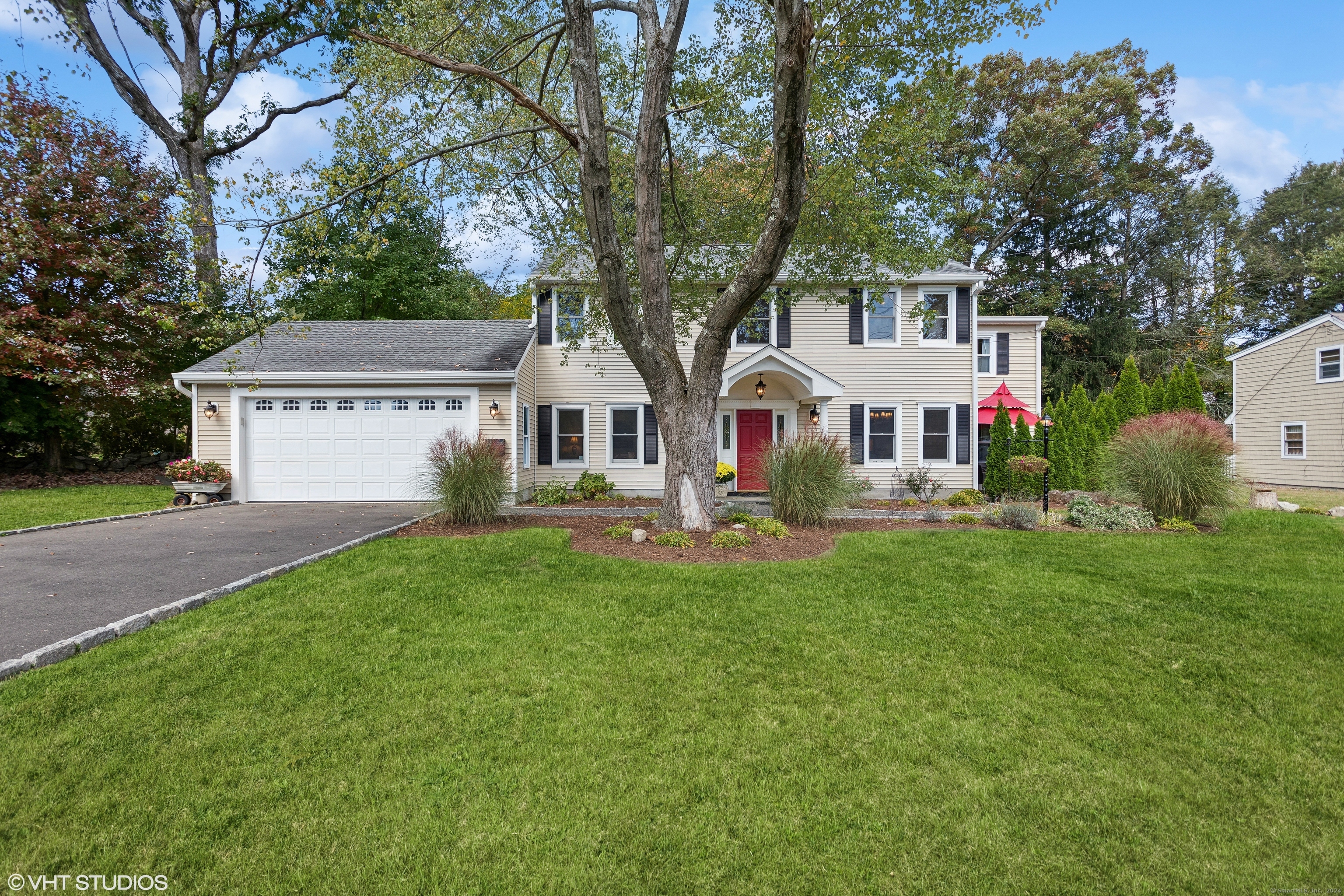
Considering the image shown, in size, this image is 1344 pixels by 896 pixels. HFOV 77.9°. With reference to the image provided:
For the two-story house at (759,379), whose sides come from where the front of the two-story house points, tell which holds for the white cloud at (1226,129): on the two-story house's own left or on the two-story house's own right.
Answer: on the two-story house's own left

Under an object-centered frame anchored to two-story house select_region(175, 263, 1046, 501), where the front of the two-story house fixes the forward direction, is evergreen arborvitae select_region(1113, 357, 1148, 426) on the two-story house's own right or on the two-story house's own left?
on the two-story house's own left

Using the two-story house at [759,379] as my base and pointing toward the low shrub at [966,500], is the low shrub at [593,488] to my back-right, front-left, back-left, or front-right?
back-right

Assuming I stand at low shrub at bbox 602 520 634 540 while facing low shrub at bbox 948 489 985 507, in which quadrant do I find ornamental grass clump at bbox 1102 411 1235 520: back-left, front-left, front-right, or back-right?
front-right

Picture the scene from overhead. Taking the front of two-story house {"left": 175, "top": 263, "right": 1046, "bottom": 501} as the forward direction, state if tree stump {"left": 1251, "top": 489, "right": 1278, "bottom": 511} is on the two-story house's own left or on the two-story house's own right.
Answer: on the two-story house's own left

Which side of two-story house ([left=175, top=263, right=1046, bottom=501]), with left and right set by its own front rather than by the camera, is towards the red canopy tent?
left

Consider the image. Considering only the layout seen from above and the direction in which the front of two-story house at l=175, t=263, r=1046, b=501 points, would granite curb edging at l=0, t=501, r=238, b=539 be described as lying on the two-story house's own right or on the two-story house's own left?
on the two-story house's own right

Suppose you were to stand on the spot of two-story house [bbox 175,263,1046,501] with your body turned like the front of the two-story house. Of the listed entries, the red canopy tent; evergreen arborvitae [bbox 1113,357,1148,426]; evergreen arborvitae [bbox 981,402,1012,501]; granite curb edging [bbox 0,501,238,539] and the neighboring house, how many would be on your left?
4

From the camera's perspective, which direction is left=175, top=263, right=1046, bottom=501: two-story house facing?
toward the camera

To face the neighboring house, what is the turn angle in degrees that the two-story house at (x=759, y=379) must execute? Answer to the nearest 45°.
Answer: approximately 90° to its left

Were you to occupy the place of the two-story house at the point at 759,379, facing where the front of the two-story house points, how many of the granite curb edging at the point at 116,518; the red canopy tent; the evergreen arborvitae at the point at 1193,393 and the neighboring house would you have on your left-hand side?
3

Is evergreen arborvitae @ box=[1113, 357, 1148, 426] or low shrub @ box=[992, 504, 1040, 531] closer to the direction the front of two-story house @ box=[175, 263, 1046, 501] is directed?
the low shrub

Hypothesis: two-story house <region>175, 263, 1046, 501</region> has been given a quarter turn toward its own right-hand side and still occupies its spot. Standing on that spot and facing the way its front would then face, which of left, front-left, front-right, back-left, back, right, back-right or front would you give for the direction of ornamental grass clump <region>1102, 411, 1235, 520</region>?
back-left

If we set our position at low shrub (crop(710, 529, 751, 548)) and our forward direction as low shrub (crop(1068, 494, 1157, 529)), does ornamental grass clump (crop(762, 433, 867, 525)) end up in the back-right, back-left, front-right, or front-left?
front-left

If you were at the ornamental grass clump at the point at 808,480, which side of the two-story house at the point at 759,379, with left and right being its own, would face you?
front

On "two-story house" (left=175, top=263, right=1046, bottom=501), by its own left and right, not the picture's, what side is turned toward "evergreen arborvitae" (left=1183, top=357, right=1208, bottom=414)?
left
